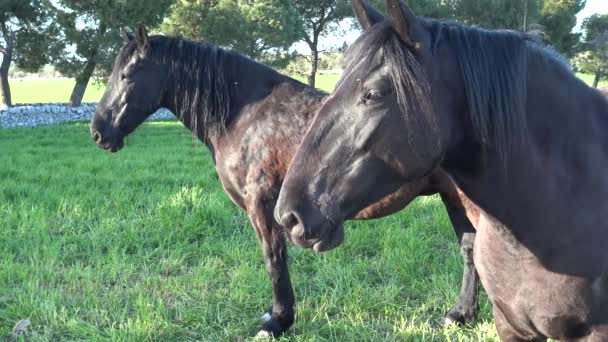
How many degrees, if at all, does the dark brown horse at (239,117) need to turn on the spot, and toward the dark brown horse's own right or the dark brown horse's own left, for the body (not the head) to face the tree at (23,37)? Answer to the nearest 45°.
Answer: approximately 45° to the dark brown horse's own right

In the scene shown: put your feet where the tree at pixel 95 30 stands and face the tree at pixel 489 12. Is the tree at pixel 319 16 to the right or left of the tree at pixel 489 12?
left

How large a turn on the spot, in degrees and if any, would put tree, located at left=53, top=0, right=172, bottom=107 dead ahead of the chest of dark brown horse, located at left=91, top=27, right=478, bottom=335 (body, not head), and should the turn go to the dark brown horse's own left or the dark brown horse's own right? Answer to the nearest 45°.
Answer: approximately 90° to the dark brown horse's own right

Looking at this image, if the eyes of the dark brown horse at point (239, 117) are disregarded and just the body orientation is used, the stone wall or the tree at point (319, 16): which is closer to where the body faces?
the stone wall

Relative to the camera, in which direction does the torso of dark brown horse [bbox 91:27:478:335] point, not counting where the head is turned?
to the viewer's left

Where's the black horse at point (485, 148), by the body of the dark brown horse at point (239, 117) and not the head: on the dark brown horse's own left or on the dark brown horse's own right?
on the dark brown horse's own left

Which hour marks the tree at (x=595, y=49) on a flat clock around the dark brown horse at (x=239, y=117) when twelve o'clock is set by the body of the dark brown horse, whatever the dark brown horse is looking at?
The tree is roughly at 4 o'clock from the dark brown horse.

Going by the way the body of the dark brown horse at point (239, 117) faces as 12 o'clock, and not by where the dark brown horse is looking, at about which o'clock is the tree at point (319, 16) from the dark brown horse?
The tree is roughly at 3 o'clock from the dark brown horse.

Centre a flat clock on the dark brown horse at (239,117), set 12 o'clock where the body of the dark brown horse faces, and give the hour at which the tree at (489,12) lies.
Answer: The tree is roughly at 4 o'clock from the dark brown horse.

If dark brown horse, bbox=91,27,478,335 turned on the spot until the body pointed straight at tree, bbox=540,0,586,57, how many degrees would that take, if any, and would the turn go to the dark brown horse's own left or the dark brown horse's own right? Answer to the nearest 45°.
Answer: approximately 135° to the dark brown horse's own right
